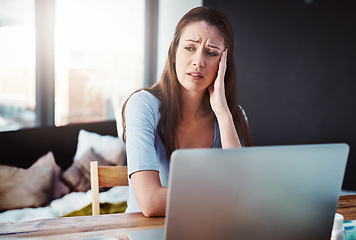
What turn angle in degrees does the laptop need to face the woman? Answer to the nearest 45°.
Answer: approximately 45° to its right

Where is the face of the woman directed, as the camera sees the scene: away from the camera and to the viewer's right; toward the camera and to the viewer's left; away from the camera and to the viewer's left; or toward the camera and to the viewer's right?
toward the camera and to the viewer's left

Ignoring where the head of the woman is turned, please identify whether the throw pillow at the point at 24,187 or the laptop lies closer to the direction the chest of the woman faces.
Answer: the laptop

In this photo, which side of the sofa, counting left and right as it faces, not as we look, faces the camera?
front

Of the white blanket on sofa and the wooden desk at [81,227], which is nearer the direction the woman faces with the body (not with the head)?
the wooden desk

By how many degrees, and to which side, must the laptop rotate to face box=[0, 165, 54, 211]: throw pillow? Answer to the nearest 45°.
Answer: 0° — it already faces it

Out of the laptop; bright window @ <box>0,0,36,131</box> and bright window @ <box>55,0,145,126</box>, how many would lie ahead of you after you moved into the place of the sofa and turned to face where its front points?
1

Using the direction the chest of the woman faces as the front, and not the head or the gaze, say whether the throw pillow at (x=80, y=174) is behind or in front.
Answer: behind

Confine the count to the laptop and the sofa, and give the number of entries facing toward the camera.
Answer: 1

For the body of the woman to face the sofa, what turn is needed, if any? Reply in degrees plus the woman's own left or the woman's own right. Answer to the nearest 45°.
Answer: approximately 180°

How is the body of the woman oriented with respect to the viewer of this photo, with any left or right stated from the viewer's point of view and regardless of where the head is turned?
facing the viewer and to the right of the viewer

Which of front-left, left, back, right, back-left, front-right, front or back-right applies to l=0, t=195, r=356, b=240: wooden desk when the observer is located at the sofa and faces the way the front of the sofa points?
front

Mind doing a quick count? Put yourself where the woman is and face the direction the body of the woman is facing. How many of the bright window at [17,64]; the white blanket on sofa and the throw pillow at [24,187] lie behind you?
3

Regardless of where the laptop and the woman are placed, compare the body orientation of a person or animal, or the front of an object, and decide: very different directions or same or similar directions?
very different directions

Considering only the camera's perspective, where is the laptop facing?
facing away from the viewer and to the left of the viewer
